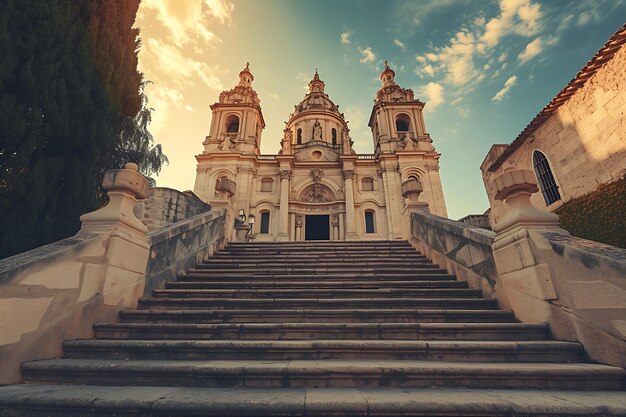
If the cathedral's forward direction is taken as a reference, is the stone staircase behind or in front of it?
in front

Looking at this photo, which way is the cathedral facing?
toward the camera

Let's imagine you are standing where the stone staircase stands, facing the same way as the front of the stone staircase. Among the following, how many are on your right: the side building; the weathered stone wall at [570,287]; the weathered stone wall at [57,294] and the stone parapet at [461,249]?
1

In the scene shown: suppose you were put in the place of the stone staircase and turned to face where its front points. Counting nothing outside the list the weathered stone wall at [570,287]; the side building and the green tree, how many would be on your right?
1

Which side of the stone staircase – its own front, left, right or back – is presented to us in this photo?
front

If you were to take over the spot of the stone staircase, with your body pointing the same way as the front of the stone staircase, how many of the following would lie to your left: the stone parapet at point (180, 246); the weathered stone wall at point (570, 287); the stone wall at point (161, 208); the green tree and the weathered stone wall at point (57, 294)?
1

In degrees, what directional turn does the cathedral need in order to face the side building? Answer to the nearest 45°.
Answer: approximately 45° to its left

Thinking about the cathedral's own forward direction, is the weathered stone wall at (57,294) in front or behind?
in front

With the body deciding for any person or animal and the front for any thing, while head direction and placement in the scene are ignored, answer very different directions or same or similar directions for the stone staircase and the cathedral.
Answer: same or similar directions

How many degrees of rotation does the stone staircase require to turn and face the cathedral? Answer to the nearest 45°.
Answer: approximately 180°

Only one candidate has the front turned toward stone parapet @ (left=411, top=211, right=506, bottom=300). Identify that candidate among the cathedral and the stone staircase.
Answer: the cathedral

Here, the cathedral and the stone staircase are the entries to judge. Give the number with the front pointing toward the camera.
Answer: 2

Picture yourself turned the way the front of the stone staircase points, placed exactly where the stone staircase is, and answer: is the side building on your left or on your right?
on your left

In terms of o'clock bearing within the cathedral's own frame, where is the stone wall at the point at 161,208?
The stone wall is roughly at 1 o'clock from the cathedral.

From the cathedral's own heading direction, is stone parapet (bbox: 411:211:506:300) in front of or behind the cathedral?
in front

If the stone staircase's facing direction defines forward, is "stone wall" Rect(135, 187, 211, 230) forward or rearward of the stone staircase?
rearward

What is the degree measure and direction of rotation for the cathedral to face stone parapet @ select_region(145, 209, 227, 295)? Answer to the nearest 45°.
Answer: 0° — it already faces it
